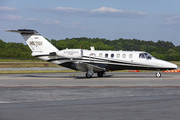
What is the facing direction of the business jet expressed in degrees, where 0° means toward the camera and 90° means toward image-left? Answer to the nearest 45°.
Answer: approximately 270°
